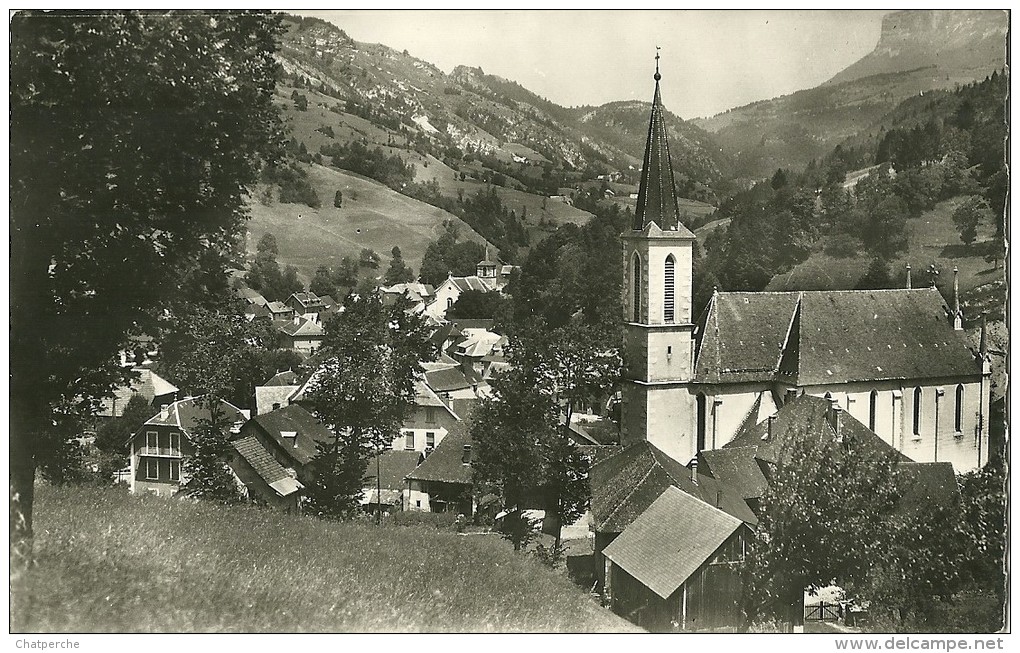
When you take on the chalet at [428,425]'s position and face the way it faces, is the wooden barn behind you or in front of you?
in front

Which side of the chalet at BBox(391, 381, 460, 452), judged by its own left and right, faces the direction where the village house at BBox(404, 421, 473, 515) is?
front

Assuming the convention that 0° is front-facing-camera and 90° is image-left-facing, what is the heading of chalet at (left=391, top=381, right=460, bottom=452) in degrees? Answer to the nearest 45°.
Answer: approximately 0°

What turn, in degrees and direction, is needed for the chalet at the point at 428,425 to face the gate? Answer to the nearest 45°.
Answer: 0° — it already faces it

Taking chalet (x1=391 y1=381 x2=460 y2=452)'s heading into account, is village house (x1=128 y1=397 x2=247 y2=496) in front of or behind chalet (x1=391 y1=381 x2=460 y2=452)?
in front

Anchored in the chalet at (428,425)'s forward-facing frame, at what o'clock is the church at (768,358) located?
The church is roughly at 10 o'clock from the chalet.

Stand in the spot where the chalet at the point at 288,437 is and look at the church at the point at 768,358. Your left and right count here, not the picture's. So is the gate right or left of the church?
right

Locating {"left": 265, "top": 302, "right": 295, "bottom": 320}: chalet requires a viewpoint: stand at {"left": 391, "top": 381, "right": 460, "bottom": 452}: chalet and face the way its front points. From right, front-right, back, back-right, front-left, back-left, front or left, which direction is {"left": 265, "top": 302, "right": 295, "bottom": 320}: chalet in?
back

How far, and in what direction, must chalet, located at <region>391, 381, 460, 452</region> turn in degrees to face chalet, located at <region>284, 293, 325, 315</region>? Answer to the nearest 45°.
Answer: approximately 135° to its right
